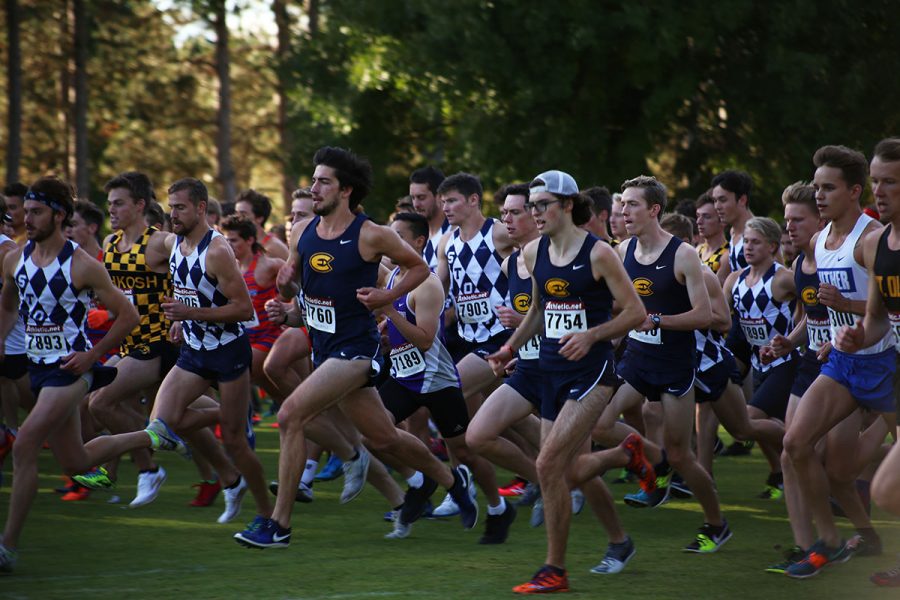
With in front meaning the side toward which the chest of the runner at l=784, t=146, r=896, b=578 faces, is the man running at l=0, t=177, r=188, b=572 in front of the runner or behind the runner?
in front

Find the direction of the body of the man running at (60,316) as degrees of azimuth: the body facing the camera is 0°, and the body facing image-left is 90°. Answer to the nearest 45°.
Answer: approximately 45°

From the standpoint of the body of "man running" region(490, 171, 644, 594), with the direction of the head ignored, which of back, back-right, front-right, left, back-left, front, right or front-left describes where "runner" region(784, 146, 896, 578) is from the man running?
back-left

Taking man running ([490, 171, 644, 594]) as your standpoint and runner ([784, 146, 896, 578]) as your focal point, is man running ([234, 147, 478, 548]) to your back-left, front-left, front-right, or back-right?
back-left

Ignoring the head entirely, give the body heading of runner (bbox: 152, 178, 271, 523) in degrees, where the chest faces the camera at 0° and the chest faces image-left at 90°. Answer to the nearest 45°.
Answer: approximately 45°

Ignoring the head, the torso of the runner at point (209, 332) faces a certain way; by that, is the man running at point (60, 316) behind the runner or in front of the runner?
in front

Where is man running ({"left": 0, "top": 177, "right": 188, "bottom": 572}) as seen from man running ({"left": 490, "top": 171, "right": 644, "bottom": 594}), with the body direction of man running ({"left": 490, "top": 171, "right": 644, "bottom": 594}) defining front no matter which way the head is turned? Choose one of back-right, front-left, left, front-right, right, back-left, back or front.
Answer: front-right

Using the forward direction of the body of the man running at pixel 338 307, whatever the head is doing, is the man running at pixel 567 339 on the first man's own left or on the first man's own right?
on the first man's own left

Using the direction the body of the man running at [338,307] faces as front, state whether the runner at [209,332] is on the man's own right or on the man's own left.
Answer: on the man's own right

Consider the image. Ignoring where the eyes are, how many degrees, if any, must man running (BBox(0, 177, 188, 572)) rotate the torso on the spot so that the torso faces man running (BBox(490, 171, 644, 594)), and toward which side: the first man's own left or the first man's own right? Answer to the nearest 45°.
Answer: approximately 90° to the first man's own left

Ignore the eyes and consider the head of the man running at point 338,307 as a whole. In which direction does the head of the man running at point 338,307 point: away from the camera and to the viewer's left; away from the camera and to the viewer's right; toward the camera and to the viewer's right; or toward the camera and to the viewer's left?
toward the camera and to the viewer's left

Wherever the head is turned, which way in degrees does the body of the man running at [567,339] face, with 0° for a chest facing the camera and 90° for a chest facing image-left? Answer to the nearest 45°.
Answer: approximately 45°

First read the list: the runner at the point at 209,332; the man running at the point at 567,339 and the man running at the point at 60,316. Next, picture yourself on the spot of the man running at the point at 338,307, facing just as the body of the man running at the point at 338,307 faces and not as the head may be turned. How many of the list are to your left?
1

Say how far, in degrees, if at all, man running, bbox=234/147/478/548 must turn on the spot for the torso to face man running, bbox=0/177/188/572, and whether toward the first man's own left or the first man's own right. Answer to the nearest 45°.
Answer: approximately 45° to the first man's own right
